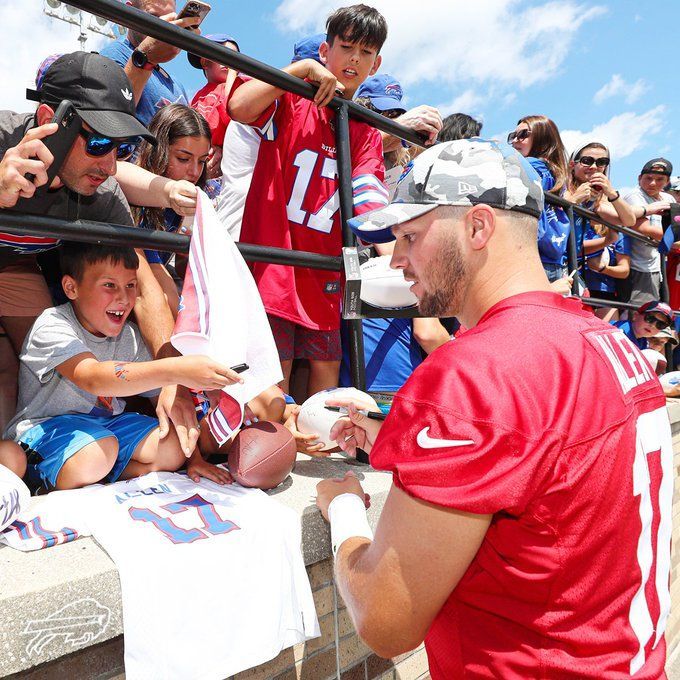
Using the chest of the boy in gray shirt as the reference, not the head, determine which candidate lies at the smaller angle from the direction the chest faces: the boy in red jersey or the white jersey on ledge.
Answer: the white jersey on ledge

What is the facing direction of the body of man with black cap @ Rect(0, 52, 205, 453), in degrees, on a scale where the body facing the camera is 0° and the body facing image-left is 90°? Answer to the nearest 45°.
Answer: approximately 315°

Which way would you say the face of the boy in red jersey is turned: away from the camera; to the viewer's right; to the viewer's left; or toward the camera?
toward the camera

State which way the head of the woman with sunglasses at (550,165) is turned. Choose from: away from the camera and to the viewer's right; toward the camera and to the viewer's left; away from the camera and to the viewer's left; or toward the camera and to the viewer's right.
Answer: toward the camera and to the viewer's left

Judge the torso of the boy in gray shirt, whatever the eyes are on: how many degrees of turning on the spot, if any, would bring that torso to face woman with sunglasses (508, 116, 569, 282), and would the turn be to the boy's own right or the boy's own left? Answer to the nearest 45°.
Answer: approximately 90° to the boy's own left

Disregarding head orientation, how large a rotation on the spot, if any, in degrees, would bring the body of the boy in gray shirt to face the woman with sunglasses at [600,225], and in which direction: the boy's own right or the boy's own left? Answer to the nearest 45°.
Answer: approximately 90° to the boy's own left

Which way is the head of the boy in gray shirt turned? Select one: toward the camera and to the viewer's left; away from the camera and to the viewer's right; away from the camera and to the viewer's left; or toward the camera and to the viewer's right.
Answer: toward the camera and to the viewer's right

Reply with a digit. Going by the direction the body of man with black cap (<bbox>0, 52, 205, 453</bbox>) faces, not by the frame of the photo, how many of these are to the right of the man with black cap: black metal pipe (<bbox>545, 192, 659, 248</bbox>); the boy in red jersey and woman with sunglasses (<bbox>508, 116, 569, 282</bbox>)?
0
